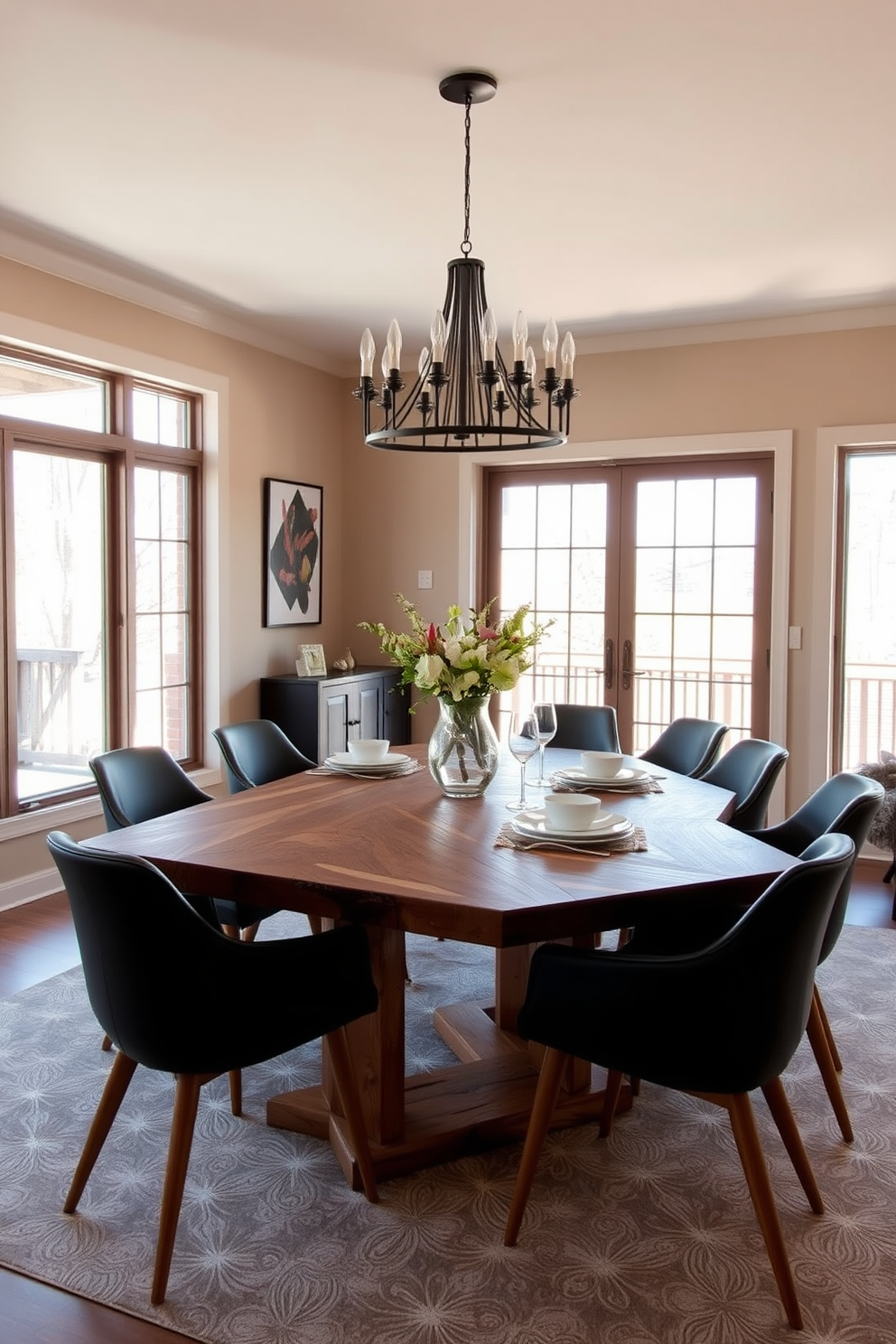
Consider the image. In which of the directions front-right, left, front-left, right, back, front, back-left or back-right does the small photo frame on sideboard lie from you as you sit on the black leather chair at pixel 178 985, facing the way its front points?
front-left

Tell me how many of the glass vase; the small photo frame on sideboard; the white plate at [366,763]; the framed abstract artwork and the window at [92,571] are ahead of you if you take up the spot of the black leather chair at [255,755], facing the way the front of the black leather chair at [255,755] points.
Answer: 2

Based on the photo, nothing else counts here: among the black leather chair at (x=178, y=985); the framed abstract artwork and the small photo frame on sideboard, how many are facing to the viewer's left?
0

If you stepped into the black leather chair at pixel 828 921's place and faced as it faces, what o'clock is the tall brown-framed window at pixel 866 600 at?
The tall brown-framed window is roughly at 3 o'clock from the black leather chair.

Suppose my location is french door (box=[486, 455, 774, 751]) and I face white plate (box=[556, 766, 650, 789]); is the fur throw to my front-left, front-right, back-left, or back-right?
front-left

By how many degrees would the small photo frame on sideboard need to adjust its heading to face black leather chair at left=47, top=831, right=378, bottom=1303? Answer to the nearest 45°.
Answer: approximately 45° to its right

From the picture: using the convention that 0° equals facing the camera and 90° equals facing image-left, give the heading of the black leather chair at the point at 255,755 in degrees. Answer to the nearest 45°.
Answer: approximately 315°

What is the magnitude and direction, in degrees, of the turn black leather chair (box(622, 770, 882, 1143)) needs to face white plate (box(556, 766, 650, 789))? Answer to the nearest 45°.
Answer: approximately 45° to its right

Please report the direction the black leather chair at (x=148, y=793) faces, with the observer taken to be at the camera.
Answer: facing the viewer and to the right of the viewer

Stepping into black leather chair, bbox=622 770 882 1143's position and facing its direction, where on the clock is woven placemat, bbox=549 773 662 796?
The woven placemat is roughly at 1 o'clock from the black leather chair.

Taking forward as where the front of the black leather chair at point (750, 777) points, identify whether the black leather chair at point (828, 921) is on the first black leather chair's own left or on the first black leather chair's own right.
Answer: on the first black leather chair's own left

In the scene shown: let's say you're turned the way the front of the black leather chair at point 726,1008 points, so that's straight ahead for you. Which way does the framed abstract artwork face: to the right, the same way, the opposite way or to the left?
the opposite way

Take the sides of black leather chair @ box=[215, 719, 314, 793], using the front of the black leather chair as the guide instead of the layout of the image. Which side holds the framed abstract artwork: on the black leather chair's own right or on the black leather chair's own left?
on the black leather chair's own left

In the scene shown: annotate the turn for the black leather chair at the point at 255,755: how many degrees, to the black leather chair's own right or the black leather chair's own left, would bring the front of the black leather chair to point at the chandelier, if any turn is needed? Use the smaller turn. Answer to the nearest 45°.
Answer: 0° — it already faces it

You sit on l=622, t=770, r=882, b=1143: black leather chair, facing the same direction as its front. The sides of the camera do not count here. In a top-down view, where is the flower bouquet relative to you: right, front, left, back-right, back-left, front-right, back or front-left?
front

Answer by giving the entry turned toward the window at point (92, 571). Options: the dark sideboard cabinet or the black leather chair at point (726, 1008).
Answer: the black leather chair
